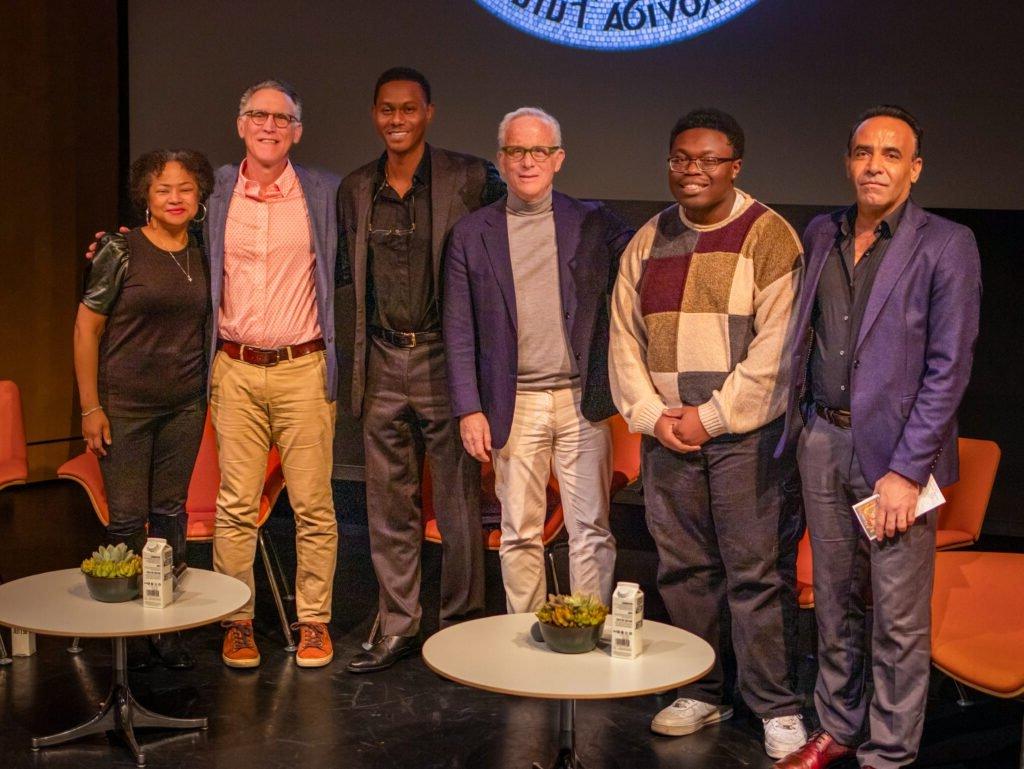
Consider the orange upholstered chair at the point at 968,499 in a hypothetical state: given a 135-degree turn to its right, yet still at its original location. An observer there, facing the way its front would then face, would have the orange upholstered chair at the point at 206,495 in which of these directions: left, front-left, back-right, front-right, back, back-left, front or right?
left

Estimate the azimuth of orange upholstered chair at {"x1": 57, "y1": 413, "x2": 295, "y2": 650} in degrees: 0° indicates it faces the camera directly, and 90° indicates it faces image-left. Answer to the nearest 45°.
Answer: approximately 0°

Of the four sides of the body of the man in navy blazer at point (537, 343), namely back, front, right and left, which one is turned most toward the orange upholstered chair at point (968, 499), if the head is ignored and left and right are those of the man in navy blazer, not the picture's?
left

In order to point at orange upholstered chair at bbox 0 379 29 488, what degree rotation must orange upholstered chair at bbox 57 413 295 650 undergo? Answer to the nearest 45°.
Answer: approximately 135° to its right

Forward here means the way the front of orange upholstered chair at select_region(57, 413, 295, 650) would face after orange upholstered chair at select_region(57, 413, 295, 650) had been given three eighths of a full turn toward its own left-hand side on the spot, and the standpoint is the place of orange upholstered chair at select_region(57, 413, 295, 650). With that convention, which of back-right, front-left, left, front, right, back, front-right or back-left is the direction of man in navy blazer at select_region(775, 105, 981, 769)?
right

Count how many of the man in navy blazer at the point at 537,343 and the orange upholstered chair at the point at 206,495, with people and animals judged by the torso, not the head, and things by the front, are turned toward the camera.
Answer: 2

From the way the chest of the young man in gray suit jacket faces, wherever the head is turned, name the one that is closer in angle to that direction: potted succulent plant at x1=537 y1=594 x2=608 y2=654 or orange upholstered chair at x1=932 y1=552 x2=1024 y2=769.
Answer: the potted succulent plant

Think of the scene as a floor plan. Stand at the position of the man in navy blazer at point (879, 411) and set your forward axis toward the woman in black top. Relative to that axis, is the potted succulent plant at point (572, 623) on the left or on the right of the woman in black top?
left
